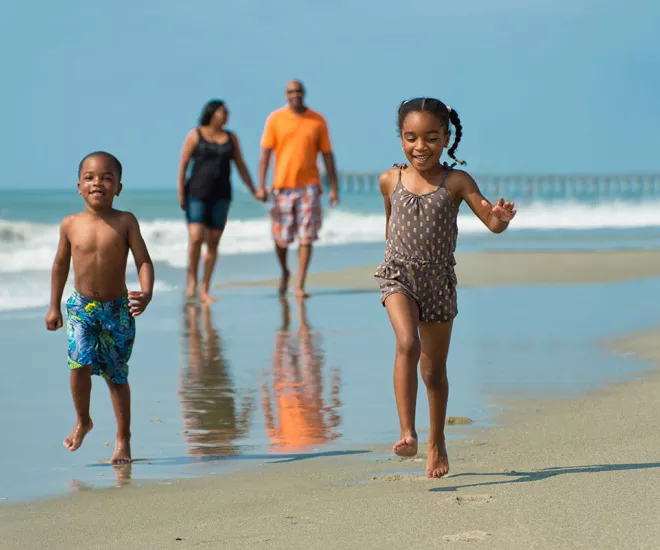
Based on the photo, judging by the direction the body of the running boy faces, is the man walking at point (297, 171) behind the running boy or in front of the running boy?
behind

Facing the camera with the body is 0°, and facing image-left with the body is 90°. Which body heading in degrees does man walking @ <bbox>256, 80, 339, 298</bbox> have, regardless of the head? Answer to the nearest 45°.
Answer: approximately 0°

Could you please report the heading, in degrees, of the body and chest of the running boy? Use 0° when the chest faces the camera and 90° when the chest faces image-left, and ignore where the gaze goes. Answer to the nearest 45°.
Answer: approximately 0°

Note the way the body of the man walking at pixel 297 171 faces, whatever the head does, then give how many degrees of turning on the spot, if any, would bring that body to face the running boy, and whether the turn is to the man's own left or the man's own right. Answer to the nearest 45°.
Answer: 0° — they already face them

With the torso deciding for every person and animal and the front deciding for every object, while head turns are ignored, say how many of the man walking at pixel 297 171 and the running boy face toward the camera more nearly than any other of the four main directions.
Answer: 2
